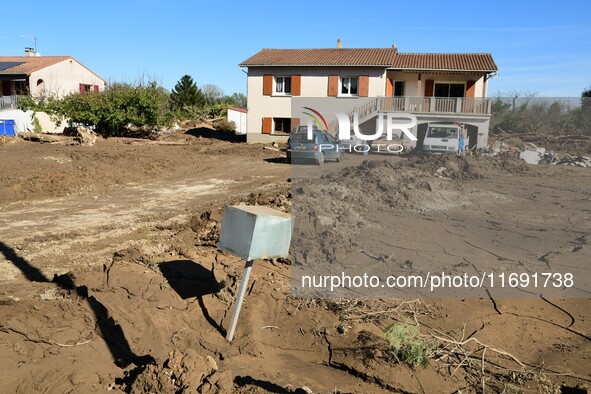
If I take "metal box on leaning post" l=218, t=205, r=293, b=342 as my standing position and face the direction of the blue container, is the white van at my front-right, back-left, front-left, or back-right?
front-right

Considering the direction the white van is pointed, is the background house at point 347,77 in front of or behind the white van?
behind

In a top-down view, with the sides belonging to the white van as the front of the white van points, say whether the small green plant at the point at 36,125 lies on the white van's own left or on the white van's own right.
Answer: on the white van's own right

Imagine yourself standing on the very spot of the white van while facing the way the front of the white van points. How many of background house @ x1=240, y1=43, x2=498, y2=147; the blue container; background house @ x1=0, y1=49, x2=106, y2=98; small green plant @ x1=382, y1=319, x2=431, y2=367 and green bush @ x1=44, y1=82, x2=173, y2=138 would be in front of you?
1

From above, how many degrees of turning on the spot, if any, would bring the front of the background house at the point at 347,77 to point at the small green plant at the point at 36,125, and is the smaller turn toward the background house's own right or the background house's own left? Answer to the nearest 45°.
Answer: approximately 90° to the background house's own right

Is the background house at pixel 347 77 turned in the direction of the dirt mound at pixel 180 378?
yes

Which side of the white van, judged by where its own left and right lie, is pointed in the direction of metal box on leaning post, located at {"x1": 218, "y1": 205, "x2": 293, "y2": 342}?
front

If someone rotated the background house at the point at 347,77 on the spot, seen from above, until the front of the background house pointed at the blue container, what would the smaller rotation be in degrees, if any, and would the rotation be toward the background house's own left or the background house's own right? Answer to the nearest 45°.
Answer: approximately 90° to the background house's own right

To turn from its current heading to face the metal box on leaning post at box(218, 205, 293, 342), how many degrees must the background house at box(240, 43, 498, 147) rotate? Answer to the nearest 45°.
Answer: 0° — it already faces it

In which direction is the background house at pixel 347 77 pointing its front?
toward the camera

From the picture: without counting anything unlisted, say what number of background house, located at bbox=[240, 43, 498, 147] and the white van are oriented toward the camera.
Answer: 2

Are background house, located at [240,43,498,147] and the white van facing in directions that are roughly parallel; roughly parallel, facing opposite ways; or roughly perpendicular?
roughly parallel

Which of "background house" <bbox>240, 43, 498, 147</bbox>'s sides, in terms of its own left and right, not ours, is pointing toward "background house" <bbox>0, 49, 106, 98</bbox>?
right
